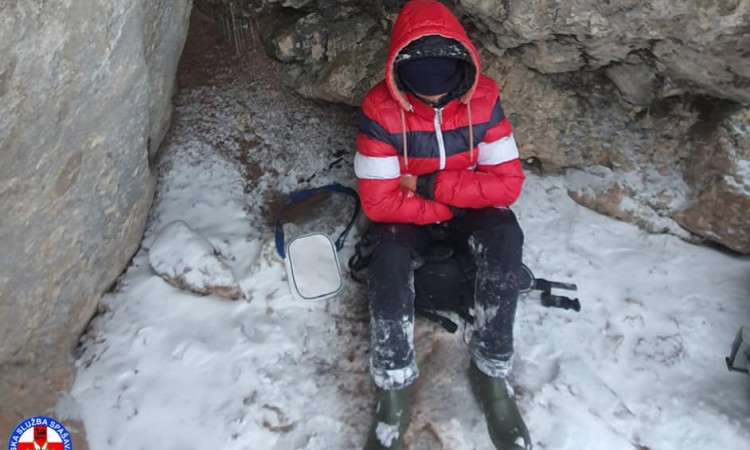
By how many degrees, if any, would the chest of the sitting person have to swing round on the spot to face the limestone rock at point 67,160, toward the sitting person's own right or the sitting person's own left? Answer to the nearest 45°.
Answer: approximately 90° to the sitting person's own right

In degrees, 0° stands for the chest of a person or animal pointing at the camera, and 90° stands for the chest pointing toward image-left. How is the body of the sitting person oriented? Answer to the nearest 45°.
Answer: approximately 0°

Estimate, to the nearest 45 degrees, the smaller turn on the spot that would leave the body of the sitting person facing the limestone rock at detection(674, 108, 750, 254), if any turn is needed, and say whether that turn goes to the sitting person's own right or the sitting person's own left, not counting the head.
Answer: approximately 90° to the sitting person's own left
